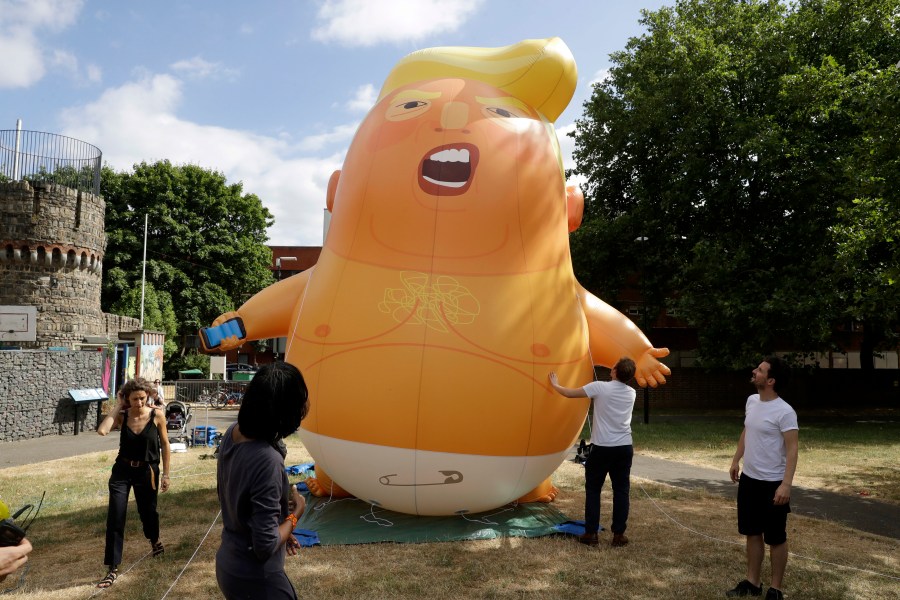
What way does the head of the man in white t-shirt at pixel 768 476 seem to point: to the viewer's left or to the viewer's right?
to the viewer's left

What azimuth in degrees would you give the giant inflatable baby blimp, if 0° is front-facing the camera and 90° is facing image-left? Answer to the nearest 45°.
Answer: approximately 0°

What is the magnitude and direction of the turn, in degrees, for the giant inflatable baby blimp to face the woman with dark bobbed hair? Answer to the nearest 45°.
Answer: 0° — it already faces them

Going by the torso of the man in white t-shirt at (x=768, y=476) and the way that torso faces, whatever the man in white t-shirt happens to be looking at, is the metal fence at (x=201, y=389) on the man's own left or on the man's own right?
on the man's own right

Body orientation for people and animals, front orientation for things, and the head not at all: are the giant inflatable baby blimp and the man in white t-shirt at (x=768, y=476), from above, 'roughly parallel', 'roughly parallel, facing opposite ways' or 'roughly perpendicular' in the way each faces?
roughly perpendicular

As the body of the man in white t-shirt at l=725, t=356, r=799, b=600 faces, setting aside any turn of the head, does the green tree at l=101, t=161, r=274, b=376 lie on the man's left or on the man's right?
on the man's right

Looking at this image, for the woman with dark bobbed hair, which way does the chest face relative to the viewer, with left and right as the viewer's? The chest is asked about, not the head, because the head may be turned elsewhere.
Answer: facing away from the viewer and to the right of the viewer

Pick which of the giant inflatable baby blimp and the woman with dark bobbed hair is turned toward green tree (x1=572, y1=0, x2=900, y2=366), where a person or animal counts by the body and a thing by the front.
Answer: the woman with dark bobbed hair

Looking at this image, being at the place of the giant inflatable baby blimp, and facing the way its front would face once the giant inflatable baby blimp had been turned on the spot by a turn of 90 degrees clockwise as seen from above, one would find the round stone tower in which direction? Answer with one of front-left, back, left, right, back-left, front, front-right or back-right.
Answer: front-right

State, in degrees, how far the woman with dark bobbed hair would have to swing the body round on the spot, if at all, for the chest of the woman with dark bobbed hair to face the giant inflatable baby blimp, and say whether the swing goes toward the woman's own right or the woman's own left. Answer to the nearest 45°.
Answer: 0° — they already face it

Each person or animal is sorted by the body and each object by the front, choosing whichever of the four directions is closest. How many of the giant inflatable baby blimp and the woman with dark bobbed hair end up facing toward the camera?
1

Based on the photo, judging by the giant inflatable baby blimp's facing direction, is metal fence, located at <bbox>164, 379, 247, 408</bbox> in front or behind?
behind
